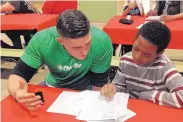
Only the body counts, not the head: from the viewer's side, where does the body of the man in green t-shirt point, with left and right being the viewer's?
facing the viewer

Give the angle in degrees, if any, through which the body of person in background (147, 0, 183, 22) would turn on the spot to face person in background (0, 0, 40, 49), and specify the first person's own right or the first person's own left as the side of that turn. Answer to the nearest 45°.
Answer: approximately 45° to the first person's own right

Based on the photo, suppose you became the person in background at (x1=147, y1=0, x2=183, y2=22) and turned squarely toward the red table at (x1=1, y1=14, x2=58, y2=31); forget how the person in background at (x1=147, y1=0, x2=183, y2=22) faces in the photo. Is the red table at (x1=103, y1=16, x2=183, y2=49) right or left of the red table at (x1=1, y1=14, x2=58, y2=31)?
left

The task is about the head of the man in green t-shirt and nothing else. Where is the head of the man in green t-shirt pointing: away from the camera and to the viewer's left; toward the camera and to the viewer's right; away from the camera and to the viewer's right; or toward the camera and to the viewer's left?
toward the camera and to the viewer's right

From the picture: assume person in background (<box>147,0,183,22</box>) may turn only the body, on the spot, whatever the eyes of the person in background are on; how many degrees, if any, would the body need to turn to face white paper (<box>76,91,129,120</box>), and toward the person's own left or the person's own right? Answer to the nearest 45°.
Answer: approximately 45° to the person's own left

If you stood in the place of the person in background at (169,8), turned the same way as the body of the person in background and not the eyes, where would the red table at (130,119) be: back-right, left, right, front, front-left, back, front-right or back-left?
front-left

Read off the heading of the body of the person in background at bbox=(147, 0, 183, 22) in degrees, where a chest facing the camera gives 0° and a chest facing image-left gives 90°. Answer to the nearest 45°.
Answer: approximately 45°

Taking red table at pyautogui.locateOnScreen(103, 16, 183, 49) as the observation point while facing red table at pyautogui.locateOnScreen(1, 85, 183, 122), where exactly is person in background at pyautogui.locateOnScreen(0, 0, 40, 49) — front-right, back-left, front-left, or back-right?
back-right

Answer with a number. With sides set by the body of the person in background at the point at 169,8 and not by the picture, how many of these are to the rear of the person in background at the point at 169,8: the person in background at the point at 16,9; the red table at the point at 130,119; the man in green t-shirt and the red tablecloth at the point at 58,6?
0
